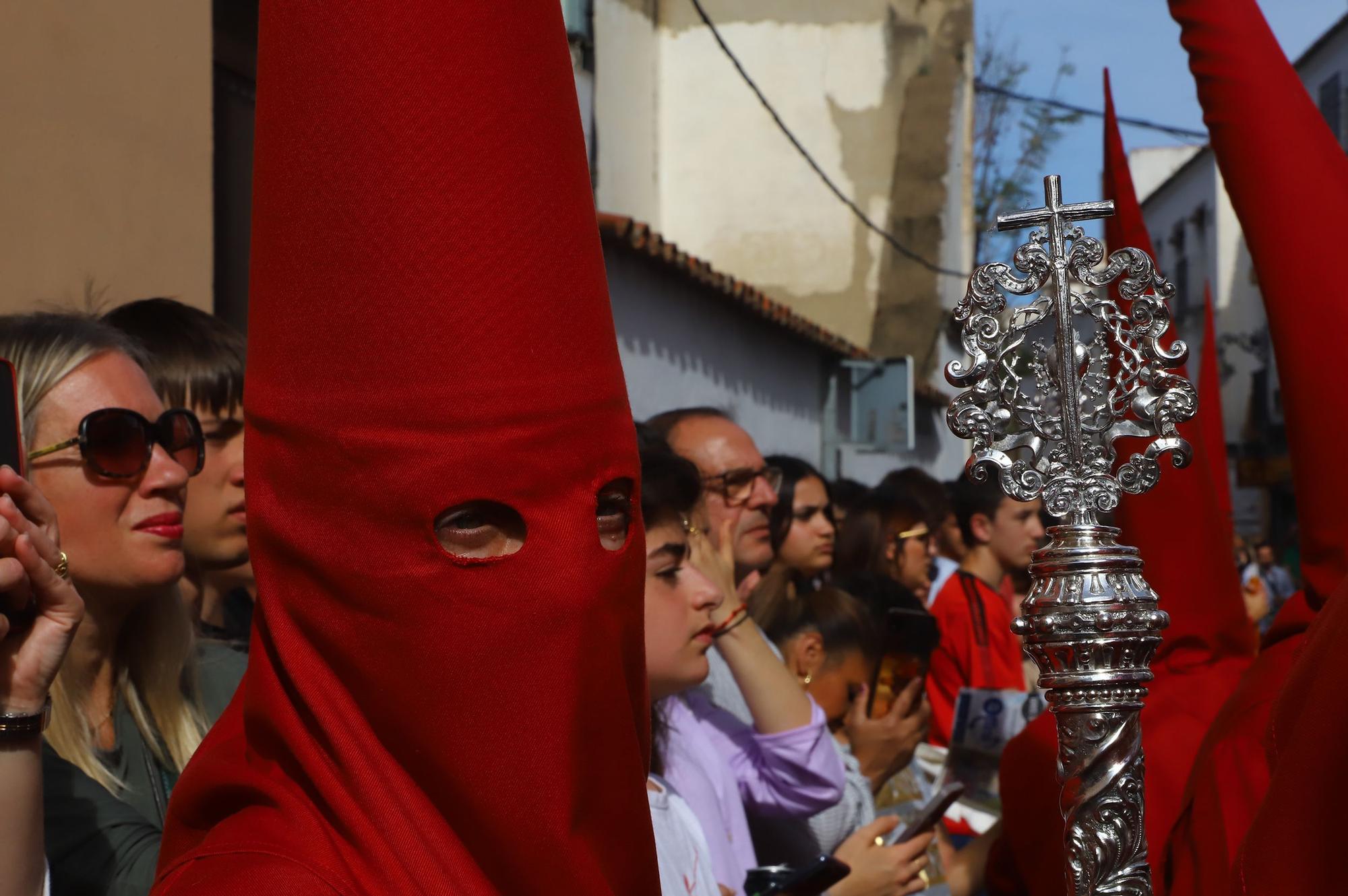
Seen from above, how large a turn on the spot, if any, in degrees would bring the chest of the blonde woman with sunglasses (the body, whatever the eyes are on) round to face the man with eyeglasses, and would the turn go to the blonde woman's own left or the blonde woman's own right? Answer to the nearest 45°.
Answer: approximately 90° to the blonde woman's own left

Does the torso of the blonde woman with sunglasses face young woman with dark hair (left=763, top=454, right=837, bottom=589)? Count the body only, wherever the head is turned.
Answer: no

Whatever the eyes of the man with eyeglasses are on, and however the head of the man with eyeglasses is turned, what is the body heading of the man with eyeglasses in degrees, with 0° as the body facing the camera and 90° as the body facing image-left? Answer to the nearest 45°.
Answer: approximately 315°

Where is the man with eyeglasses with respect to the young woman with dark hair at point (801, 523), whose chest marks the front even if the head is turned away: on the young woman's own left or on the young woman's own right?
on the young woman's own right

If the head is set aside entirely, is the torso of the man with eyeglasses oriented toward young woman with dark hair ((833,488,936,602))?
no

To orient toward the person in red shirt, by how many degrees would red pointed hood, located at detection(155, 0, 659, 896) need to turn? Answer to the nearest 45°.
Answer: approximately 90° to its left

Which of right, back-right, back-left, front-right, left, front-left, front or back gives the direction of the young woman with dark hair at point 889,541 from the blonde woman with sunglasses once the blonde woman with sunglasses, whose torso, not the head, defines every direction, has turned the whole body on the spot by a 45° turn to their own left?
front-left

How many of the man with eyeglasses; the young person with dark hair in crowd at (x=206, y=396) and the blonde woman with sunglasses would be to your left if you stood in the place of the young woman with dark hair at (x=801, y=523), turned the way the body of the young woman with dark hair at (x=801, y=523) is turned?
0

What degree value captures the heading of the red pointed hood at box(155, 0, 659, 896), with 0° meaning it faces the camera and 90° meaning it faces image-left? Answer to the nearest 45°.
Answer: approximately 315°
